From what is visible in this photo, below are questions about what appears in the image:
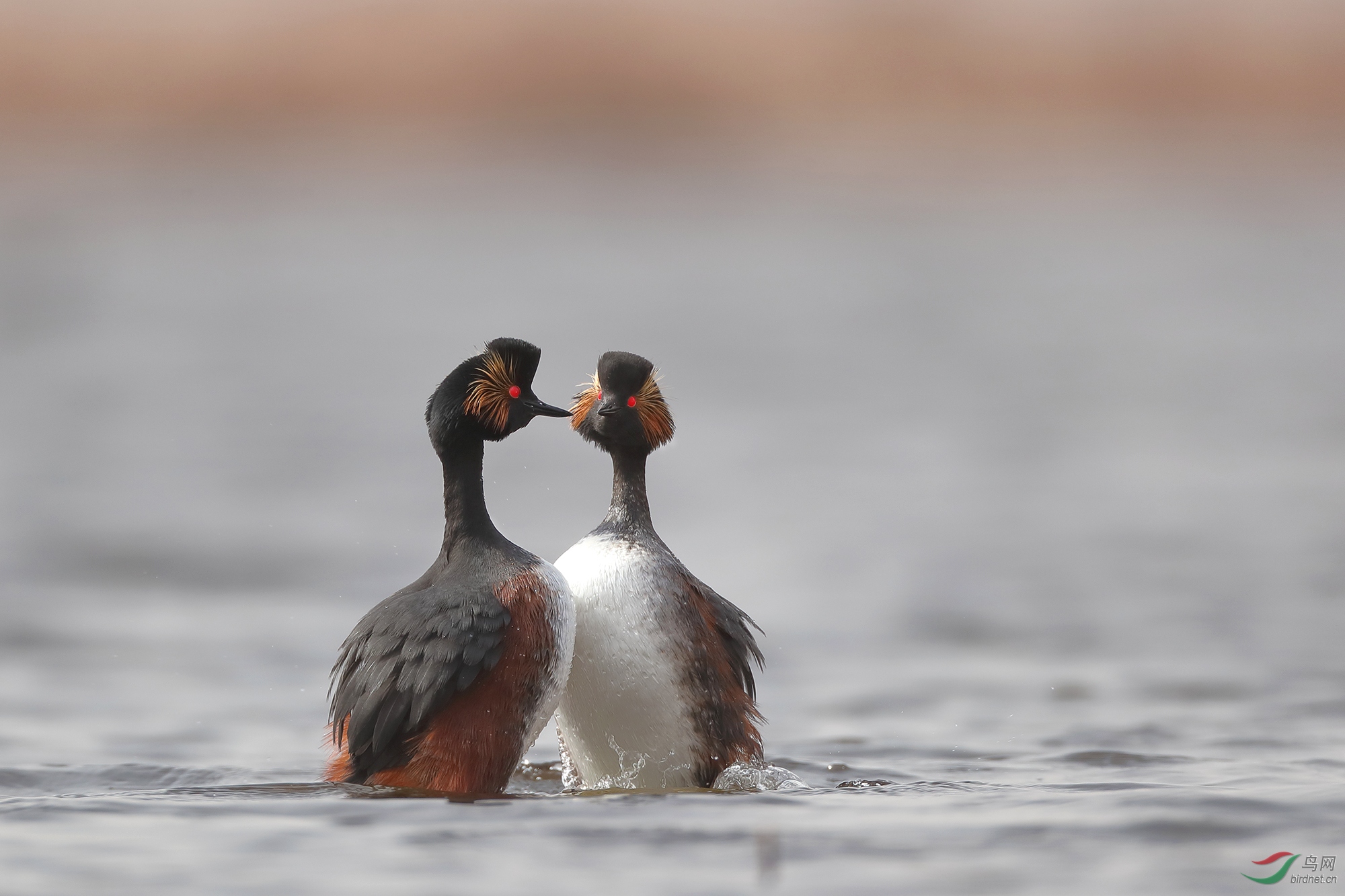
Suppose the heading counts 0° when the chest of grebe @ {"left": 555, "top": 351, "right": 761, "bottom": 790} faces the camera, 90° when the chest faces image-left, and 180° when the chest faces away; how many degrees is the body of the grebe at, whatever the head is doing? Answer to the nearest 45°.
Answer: approximately 45°
